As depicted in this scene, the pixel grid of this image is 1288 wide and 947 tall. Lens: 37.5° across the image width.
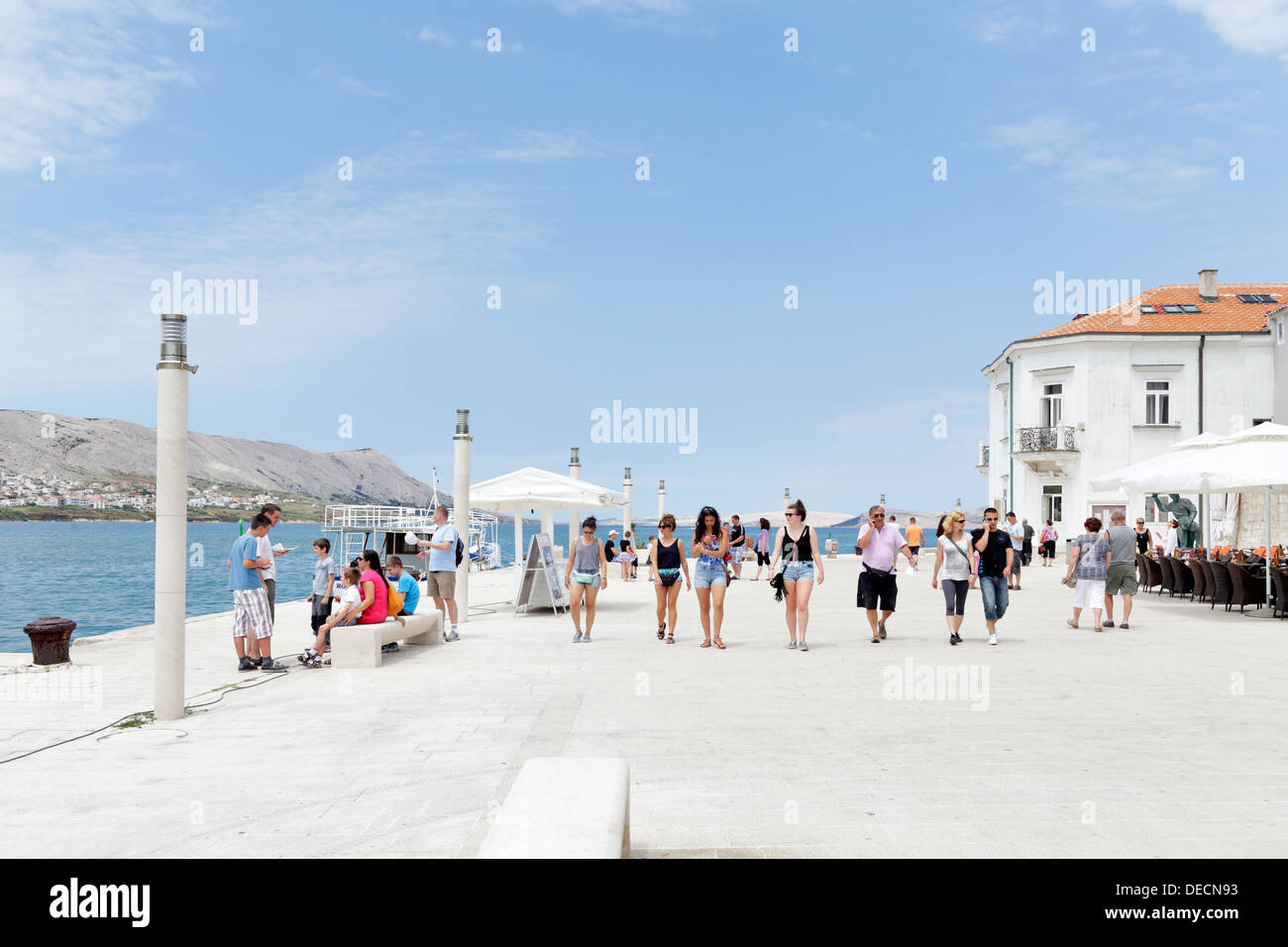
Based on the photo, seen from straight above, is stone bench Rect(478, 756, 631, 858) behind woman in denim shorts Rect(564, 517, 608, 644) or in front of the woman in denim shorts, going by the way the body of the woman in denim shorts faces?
in front

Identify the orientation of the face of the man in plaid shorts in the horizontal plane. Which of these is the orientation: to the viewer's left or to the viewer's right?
to the viewer's right

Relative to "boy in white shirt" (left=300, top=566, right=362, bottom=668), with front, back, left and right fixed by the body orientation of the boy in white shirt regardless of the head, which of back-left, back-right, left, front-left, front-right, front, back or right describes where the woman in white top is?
back

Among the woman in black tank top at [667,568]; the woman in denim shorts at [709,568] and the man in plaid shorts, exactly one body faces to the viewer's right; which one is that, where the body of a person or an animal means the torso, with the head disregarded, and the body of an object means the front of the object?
the man in plaid shorts

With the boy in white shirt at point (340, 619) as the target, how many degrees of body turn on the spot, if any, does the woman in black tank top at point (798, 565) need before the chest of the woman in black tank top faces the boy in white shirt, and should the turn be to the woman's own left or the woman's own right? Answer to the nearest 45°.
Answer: approximately 90° to the woman's own right

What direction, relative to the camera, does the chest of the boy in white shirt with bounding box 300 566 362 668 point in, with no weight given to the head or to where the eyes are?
to the viewer's left

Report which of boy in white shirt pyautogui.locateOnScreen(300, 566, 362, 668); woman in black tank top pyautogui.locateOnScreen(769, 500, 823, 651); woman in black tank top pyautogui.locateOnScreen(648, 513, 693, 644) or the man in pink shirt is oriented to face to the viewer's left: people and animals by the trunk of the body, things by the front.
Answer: the boy in white shirt

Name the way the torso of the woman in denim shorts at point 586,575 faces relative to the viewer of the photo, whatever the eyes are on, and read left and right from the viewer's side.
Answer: facing the viewer

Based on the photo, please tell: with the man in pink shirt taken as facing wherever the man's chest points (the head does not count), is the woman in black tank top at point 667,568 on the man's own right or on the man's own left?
on the man's own right

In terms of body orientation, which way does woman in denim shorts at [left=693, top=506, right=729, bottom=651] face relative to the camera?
toward the camera
